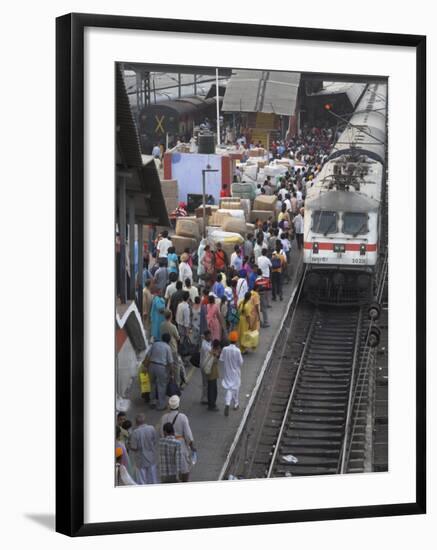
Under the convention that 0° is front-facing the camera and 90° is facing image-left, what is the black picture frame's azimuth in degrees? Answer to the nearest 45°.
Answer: approximately 315°
